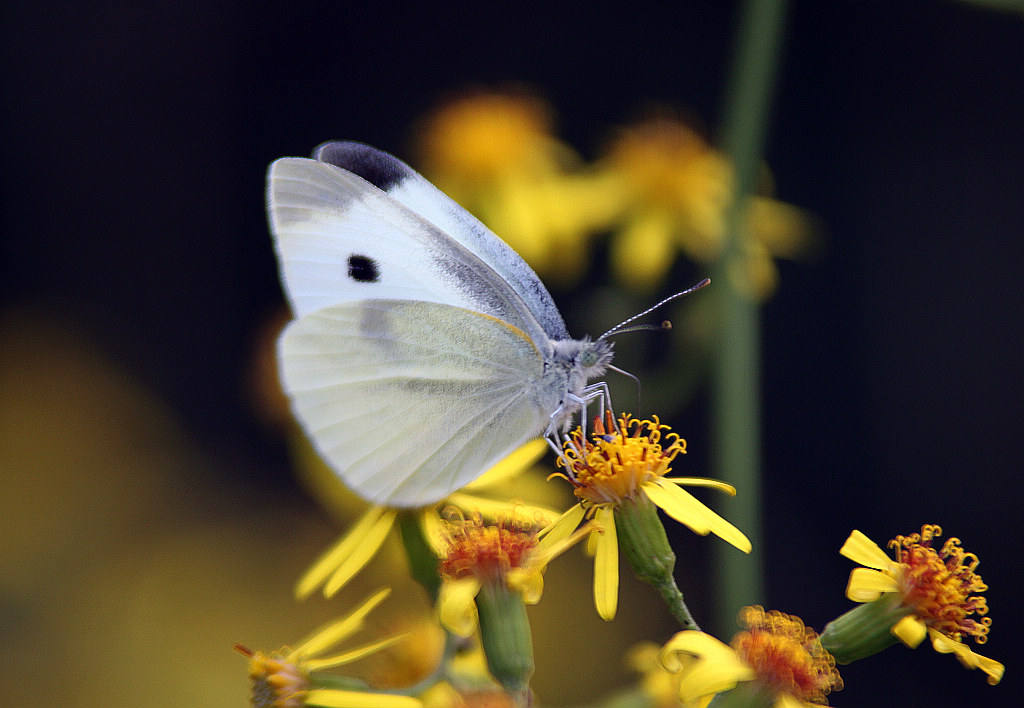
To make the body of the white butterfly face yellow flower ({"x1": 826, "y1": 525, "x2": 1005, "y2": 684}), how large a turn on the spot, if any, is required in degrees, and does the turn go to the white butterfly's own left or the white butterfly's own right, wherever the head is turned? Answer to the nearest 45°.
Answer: approximately 45° to the white butterfly's own right

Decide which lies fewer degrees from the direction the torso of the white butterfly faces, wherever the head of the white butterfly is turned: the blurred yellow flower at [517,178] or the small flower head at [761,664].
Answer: the small flower head

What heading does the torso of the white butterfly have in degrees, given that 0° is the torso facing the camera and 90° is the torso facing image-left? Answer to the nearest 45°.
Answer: approximately 270°

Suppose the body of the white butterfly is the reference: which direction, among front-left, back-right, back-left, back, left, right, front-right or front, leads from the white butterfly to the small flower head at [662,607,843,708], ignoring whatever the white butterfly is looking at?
front-right
